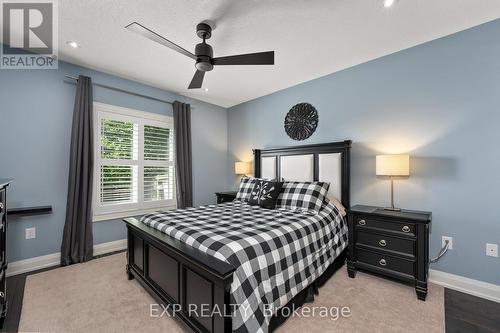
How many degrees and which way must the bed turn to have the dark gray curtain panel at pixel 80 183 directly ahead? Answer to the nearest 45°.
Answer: approximately 90° to its right

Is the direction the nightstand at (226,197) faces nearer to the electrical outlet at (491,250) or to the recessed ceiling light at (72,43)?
the recessed ceiling light

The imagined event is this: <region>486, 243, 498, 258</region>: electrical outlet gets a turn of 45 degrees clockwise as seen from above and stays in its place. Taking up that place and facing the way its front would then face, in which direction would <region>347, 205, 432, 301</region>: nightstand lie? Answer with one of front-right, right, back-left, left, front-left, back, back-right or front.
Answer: front

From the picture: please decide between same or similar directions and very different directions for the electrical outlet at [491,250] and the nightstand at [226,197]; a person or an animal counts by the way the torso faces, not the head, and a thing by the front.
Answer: same or similar directions

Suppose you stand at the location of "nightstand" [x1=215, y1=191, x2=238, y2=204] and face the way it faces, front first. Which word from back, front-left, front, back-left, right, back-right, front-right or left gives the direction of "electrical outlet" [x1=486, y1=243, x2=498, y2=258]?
left

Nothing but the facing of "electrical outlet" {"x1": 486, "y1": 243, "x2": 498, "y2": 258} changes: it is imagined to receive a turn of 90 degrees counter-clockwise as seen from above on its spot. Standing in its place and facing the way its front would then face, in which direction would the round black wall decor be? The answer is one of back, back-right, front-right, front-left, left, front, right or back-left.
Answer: back

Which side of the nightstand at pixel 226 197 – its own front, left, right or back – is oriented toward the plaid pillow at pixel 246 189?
left

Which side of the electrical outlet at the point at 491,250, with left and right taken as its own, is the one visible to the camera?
front

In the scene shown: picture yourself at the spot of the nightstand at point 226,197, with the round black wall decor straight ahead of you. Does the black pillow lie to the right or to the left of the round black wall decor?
right

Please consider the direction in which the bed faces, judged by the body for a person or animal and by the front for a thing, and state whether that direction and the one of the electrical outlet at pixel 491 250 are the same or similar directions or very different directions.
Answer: same or similar directions

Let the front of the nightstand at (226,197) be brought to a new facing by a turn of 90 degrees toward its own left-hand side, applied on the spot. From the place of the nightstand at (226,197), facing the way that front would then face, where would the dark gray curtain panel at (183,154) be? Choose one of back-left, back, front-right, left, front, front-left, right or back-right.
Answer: back-right

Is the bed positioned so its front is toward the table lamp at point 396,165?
no

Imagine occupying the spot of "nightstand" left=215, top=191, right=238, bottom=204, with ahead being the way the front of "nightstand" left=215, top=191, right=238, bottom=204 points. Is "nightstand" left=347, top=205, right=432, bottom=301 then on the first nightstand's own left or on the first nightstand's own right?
on the first nightstand's own left

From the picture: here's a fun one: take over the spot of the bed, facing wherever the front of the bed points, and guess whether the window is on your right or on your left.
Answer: on your right

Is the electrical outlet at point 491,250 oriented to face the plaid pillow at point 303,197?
no

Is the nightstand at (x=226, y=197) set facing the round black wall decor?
no

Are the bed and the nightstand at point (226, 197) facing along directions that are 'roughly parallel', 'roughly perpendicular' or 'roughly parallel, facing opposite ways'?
roughly parallel

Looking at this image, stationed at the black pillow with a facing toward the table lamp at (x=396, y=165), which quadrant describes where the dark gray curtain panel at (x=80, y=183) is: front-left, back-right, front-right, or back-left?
back-right

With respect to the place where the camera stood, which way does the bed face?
facing the viewer and to the left of the viewer
